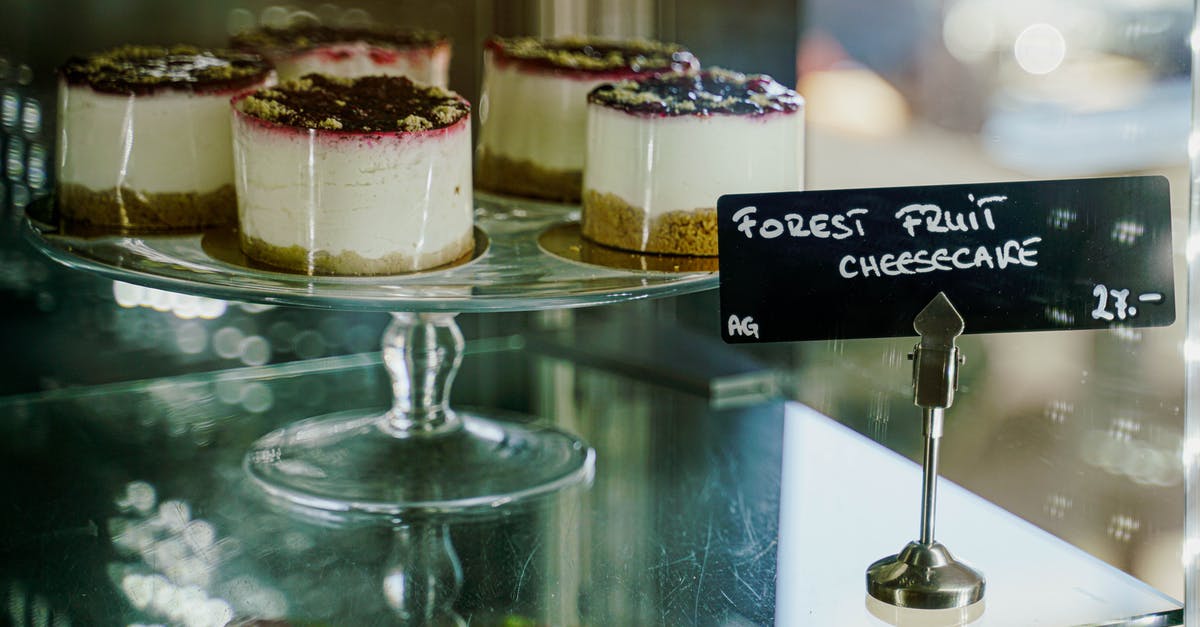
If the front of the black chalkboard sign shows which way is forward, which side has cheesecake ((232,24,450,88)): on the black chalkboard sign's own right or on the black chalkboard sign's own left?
on the black chalkboard sign's own right

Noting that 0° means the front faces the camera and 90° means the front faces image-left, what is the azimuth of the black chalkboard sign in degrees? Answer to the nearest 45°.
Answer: approximately 0°
